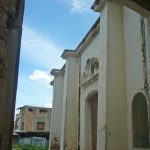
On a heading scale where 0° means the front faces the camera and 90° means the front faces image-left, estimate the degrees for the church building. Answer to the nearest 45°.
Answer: approximately 45°

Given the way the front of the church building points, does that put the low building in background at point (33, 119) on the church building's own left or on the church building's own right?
on the church building's own right
